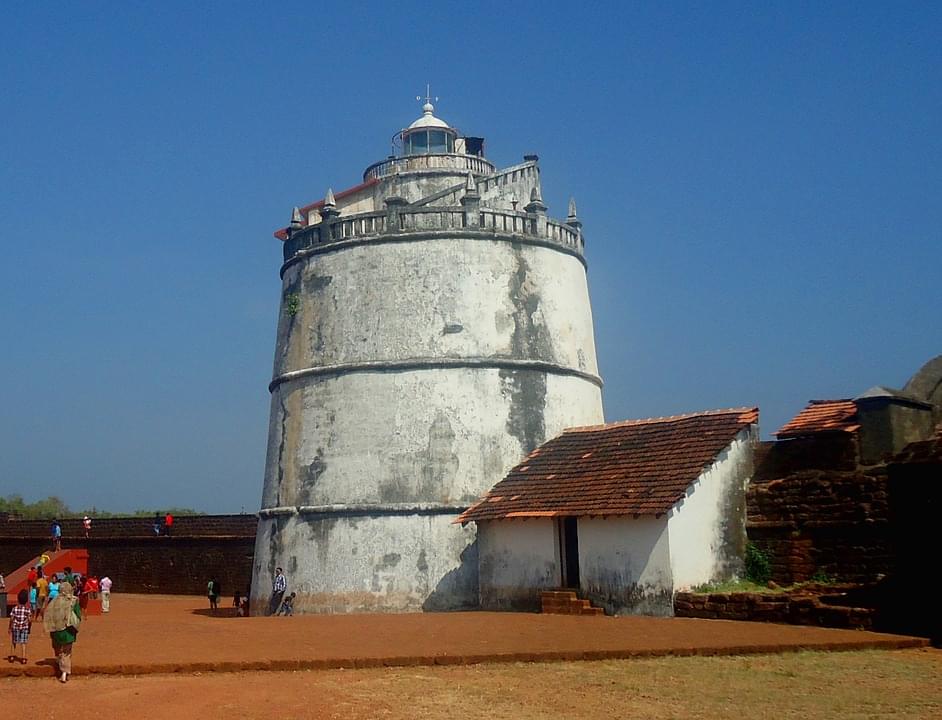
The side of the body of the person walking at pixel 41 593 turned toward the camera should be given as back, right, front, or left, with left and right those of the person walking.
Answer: back

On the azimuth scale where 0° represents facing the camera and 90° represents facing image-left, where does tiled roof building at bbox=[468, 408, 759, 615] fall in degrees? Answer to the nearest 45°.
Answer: approximately 45°

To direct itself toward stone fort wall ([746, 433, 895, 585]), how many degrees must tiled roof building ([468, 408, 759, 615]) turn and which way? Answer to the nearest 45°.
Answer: approximately 135° to its left

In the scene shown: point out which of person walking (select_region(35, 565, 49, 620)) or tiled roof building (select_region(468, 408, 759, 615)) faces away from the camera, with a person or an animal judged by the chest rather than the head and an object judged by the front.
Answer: the person walking

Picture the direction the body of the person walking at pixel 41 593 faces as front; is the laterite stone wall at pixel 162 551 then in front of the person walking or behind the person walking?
in front

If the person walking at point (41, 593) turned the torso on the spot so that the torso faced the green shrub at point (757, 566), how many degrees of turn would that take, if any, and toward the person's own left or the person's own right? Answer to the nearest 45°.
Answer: approximately 135° to the person's own right
